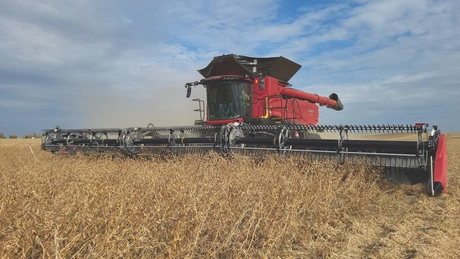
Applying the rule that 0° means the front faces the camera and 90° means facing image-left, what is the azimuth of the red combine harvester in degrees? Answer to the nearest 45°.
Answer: approximately 45°
